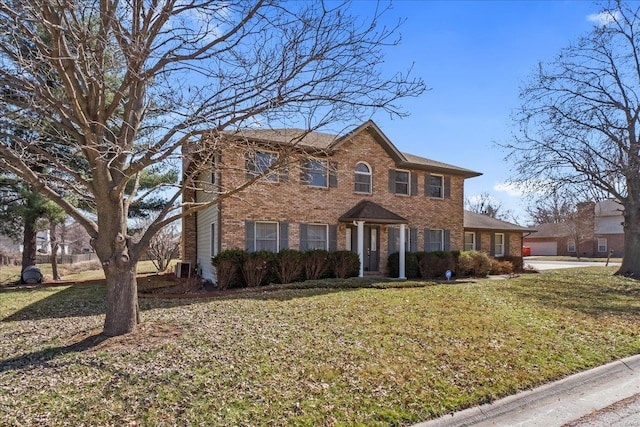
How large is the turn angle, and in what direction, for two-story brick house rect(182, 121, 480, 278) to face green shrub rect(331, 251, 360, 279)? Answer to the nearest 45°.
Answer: approximately 45° to its right

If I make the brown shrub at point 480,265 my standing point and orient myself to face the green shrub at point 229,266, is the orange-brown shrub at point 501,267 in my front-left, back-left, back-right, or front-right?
back-right

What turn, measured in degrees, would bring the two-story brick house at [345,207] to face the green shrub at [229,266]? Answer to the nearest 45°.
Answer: approximately 90° to its right

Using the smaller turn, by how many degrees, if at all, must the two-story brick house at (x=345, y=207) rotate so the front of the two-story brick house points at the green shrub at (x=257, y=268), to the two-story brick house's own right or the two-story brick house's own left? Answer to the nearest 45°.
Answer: approximately 90° to the two-story brick house's own right

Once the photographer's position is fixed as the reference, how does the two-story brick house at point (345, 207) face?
facing the viewer and to the right of the viewer

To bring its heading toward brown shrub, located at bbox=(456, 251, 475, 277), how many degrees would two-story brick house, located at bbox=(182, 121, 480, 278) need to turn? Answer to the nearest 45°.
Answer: approximately 45° to its left

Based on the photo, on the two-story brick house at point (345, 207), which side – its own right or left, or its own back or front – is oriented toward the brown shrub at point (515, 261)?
left

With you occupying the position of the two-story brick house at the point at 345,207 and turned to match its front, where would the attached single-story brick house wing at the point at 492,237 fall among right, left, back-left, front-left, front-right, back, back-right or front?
left

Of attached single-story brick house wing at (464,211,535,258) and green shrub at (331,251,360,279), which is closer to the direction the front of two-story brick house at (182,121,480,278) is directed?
the green shrub
